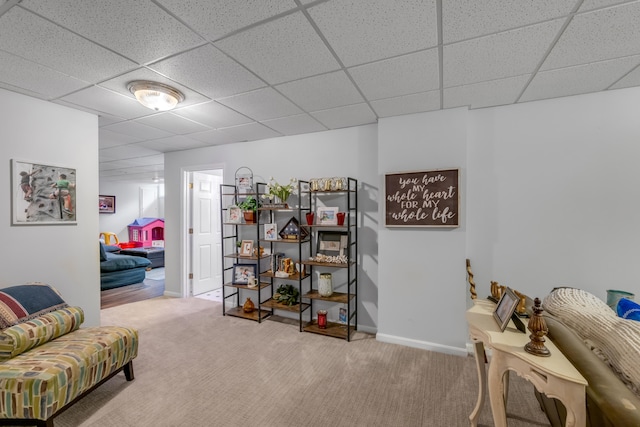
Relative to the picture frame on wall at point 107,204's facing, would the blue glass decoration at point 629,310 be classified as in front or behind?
in front

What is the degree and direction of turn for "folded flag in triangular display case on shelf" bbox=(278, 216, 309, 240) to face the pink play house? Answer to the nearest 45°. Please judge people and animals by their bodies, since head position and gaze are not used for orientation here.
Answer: approximately 135° to its right

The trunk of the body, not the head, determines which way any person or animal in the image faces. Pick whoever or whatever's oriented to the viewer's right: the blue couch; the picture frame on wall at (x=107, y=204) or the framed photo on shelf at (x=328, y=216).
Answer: the blue couch

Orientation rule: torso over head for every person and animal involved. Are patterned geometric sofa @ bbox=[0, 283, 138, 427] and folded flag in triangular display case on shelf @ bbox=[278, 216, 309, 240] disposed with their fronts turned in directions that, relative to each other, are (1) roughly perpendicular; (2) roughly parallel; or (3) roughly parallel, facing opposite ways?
roughly perpendicular

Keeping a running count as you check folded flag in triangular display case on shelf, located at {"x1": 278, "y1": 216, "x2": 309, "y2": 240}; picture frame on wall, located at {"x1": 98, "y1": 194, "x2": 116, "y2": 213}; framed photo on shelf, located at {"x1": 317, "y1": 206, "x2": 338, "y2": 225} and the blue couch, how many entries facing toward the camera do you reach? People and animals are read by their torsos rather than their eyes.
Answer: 3

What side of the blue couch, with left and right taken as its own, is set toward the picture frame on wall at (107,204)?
left

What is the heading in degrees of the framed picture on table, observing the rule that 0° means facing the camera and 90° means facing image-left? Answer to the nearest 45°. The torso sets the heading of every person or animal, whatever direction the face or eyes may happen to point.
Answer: approximately 45°

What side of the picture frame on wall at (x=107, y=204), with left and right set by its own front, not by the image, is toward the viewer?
front

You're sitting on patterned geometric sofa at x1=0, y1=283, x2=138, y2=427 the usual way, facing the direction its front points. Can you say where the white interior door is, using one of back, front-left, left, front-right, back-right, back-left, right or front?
left

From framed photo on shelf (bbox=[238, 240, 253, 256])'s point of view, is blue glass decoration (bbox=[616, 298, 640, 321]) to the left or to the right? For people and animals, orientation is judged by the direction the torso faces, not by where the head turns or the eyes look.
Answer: on its left

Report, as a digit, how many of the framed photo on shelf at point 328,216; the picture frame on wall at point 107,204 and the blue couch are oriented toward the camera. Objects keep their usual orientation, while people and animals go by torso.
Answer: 2

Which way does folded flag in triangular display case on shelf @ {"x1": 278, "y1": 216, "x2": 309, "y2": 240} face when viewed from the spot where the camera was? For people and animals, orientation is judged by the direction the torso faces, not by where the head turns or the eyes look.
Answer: facing the viewer

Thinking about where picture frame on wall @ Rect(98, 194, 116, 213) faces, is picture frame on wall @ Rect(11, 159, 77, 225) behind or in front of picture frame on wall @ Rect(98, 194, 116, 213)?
in front

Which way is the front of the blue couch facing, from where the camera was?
facing to the right of the viewer
